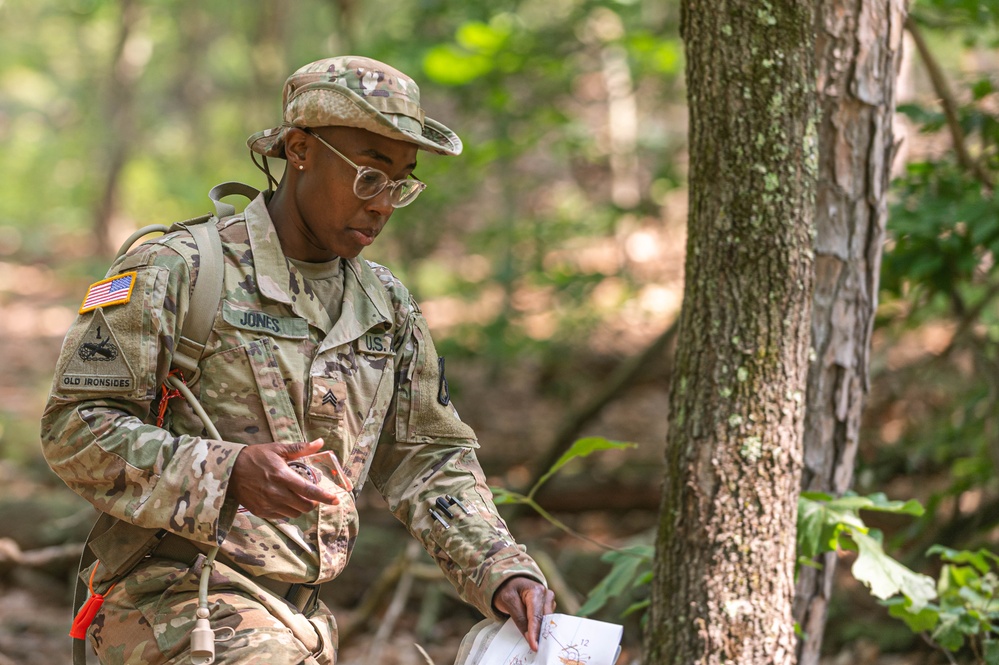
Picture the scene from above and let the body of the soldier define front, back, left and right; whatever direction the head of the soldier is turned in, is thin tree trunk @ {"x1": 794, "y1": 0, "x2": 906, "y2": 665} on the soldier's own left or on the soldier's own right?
on the soldier's own left

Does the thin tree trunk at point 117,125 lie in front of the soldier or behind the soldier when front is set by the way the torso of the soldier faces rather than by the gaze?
behind

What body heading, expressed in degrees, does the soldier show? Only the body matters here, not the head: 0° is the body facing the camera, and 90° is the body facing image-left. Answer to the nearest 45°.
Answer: approximately 315°

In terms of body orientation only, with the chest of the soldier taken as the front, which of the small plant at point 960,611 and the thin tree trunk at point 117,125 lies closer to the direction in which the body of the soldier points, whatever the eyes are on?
the small plant

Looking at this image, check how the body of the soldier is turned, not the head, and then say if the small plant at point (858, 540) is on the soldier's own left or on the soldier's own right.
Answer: on the soldier's own left

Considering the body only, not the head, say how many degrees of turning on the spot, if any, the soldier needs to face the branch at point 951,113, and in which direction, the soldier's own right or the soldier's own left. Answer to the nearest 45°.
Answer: approximately 90° to the soldier's own left

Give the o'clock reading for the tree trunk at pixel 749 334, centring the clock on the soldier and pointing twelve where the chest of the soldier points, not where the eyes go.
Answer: The tree trunk is roughly at 10 o'clock from the soldier.

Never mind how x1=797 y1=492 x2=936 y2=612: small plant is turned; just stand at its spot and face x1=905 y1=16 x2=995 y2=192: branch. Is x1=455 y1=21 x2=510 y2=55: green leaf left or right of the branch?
left
